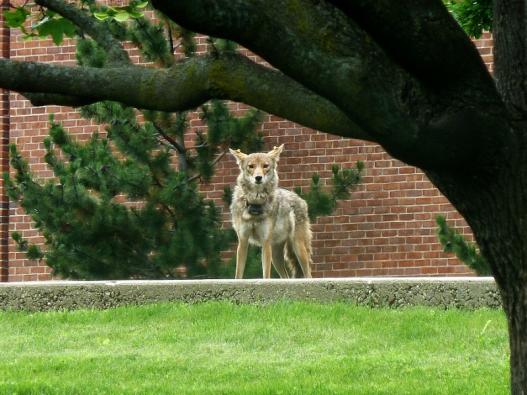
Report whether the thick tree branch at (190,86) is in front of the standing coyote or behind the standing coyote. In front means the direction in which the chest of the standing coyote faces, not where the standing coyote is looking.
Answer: in front

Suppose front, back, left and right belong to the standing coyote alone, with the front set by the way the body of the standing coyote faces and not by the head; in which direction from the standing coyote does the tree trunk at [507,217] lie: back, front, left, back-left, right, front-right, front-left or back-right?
front-left

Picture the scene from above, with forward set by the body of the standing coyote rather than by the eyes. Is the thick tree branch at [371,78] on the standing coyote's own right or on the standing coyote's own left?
on the standing coyote's own left

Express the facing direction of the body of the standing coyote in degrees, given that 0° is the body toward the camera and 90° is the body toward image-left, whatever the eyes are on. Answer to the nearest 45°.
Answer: approximately 45°
